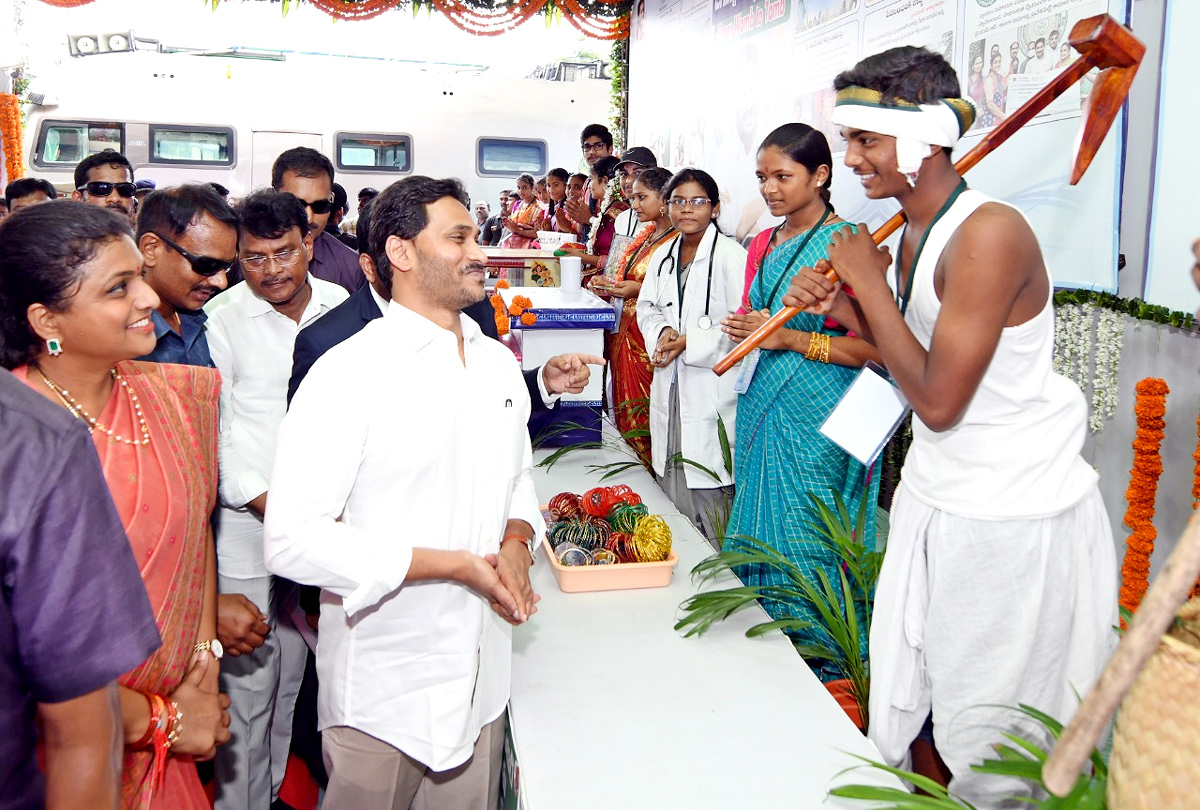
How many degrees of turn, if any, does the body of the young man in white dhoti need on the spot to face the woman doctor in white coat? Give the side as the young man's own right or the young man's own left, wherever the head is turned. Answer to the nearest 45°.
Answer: approximately 45° to the young man's own right

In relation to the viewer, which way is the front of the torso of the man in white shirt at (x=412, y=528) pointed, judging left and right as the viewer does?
facing the viewer and to the right of the viewer

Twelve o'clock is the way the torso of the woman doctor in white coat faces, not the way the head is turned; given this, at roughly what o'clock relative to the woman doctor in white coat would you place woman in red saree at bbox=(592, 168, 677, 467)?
The woman in red saree is roughly at 4 o'clock from the woman doctor in white coat.

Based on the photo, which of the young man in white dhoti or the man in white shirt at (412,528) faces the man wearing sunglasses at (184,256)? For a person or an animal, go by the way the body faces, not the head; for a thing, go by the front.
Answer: the young man in white dhoti

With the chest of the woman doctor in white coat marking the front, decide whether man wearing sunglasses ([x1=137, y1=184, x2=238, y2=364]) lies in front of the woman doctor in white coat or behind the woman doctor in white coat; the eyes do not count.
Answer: in front

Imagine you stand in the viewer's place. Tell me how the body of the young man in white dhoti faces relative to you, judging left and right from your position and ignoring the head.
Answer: facing to the left of the viewer

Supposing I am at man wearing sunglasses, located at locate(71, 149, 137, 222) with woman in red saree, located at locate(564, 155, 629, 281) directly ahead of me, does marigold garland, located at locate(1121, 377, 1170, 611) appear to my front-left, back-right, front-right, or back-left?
front-right

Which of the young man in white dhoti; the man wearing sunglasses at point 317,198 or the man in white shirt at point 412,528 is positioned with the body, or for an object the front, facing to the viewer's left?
the young man in white dhoti
